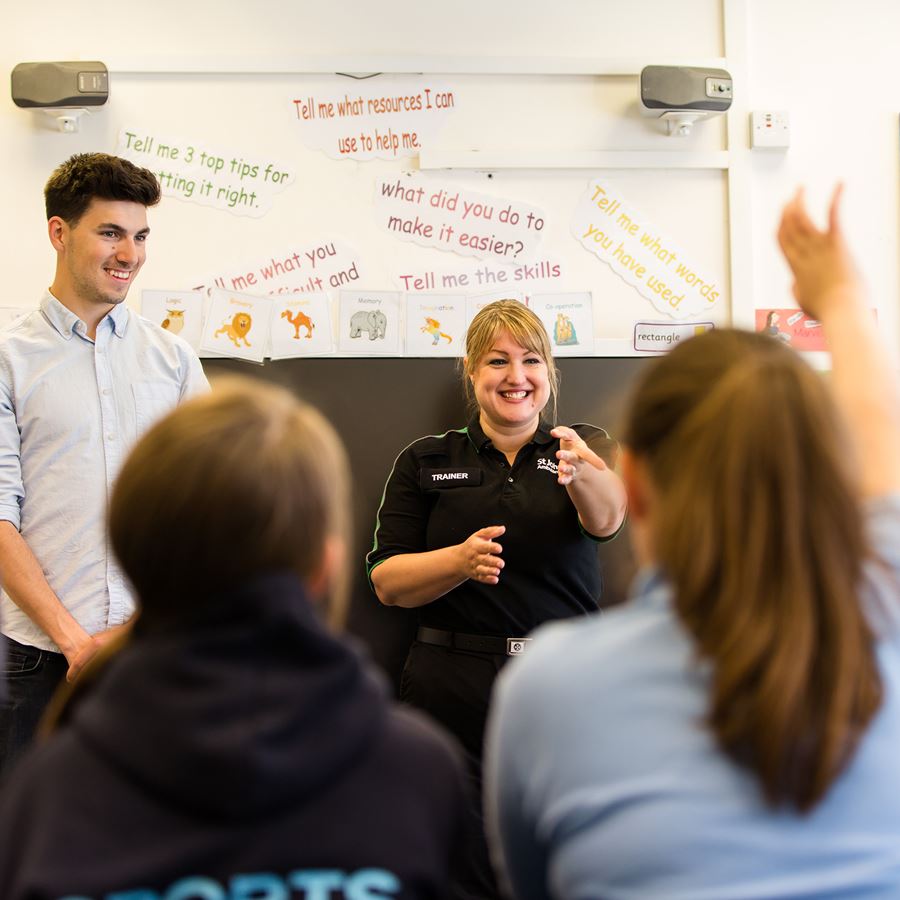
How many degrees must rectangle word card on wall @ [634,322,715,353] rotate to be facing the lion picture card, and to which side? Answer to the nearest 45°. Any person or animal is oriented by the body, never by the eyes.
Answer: approximately 90° to its right

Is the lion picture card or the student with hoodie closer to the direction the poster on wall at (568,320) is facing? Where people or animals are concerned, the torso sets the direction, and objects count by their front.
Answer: the student with hoodie

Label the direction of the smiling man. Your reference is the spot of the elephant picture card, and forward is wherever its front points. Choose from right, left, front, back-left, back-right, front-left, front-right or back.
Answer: front-right

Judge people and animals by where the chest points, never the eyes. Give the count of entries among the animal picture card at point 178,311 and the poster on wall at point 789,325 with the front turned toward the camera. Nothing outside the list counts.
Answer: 2

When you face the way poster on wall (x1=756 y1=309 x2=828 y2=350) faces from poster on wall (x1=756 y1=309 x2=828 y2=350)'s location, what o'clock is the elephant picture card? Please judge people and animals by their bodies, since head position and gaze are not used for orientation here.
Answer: The elephant picture card is roughly at 2 o'clock from the poster on wall.

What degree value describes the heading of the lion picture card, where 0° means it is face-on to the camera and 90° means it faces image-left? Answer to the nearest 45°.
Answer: approximately 0°

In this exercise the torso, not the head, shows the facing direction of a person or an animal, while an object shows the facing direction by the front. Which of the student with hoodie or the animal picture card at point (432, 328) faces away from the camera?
the student with hoodie

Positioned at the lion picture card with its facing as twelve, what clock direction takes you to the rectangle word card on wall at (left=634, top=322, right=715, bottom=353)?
The rectangle word card on wall is roughly at 9 o'clock from the lion picture card.

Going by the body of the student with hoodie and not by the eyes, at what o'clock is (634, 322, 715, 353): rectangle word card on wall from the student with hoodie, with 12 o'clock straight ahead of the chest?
The rectangle word card on wall is roughly at 1 o'clock from the student with hoodie.

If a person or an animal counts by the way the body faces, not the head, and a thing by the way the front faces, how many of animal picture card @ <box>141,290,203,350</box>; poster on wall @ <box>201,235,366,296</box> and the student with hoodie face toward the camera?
2

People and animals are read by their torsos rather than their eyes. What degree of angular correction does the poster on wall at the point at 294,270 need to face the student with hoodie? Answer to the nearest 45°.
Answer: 0° — it already faces them
